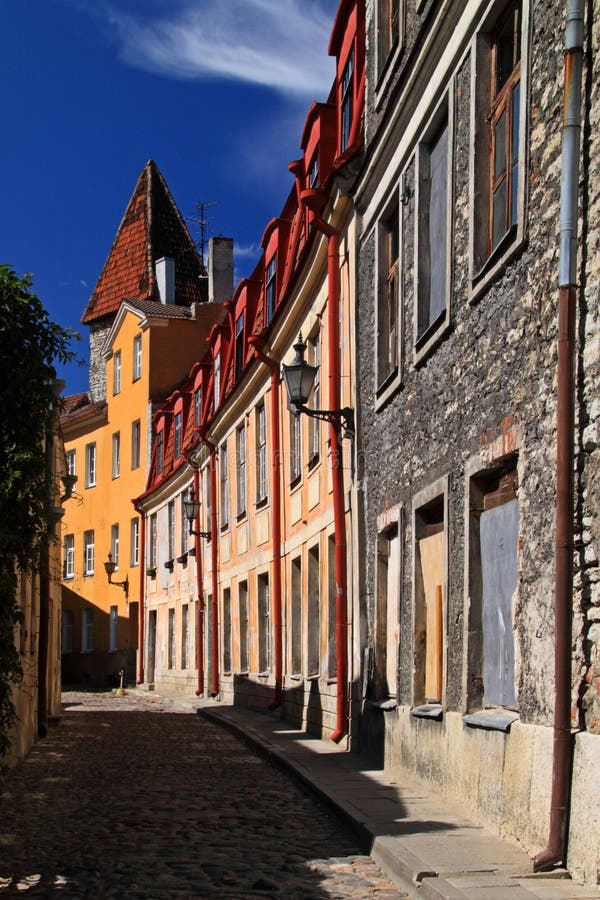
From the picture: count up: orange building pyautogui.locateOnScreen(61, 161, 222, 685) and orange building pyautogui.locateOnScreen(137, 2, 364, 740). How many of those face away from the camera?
0

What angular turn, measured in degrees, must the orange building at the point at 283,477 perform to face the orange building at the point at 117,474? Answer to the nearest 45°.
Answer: approximately 135° to its right

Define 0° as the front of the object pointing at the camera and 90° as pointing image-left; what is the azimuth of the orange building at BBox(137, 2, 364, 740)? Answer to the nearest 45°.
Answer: approximately 45°

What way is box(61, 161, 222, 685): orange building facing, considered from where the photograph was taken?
facing the viewer and to the left of the viewer

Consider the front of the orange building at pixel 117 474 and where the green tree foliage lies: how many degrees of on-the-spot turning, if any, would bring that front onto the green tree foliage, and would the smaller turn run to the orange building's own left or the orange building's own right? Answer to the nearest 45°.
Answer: approximately 45° to the orange building's own left

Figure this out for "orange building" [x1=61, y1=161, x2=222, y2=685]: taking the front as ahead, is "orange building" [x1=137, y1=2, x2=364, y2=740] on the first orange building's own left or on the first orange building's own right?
on the first orange building's own left

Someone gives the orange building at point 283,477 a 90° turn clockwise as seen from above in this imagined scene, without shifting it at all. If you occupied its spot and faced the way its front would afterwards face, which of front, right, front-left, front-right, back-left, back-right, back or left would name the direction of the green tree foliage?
back-left

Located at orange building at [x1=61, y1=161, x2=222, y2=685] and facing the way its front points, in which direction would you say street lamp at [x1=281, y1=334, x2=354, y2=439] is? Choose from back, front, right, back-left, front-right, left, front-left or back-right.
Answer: front-left

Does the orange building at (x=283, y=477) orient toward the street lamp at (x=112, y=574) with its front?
no
